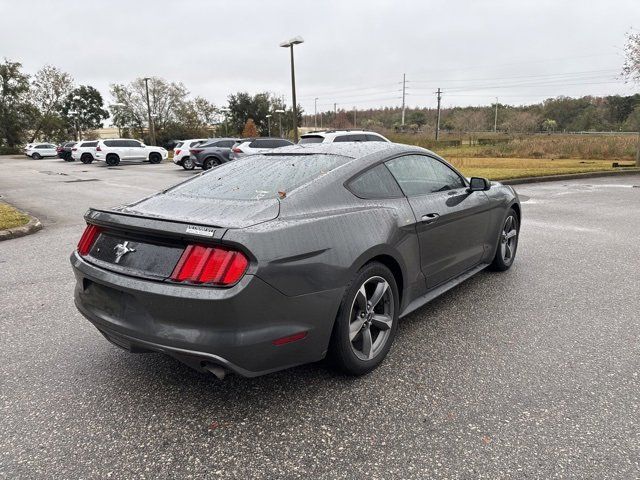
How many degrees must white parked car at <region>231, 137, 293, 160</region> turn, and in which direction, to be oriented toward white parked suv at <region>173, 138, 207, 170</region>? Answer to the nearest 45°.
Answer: approximately 90° to its left

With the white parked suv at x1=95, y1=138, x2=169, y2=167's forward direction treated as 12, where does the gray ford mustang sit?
The gray ford mustang is roughly at 3 o'clock from the white parked suv.

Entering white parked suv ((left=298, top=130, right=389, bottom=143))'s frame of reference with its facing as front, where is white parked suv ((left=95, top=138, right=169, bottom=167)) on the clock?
white parked suv ((left=95, top=138, right=169, bottom=167)) is roughly at 9 o'clock from white parked suv ((left=298, top=130, right=389, bottom=143)).

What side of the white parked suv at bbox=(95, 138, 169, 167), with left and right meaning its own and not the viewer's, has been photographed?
right

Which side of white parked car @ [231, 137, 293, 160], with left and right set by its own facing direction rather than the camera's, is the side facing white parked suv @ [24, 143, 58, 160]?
left

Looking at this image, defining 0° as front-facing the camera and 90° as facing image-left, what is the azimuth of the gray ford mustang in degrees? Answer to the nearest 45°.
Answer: approximately 225°

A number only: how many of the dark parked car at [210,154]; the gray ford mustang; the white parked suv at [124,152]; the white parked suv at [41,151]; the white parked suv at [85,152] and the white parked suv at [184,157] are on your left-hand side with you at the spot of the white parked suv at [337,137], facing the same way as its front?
5

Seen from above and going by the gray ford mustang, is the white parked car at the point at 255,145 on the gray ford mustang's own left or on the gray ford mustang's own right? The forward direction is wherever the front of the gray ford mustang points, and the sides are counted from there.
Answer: on the gray ford mustang's own left

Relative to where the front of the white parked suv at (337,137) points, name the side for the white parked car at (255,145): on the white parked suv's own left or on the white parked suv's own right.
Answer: on the white parked suv's own left

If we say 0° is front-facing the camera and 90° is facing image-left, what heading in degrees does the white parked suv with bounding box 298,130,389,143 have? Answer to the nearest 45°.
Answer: approximately 225°

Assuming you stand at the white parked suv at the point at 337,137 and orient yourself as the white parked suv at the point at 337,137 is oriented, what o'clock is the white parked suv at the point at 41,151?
the white parked suv at the point at 41,151 is roughly at 9 o'clock from the white parked suv at the point at 337,137.

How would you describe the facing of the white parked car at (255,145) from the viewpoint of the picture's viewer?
facing away from the viewer and to the right of the viewer
